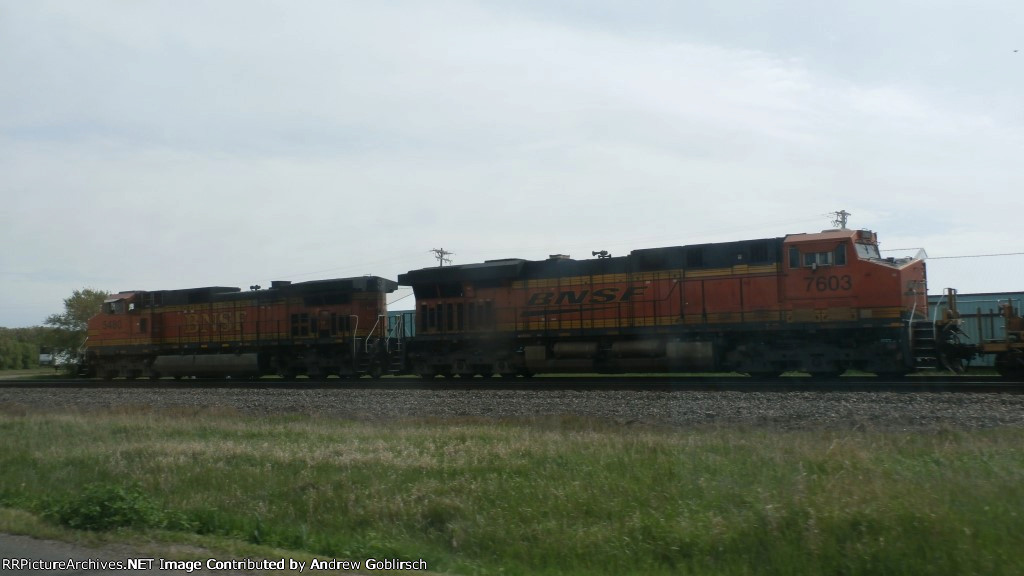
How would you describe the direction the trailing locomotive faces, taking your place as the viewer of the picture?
facing away from the viewer and to the left of the viewer

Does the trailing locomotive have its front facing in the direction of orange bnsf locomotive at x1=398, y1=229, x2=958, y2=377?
no

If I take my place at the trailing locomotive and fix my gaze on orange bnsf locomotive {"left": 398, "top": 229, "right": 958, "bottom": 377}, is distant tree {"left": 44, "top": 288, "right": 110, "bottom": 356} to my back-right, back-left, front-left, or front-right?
back-left

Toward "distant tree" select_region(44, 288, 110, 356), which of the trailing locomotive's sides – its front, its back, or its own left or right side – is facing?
front

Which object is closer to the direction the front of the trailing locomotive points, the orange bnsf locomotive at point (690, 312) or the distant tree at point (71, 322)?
the distant tree
